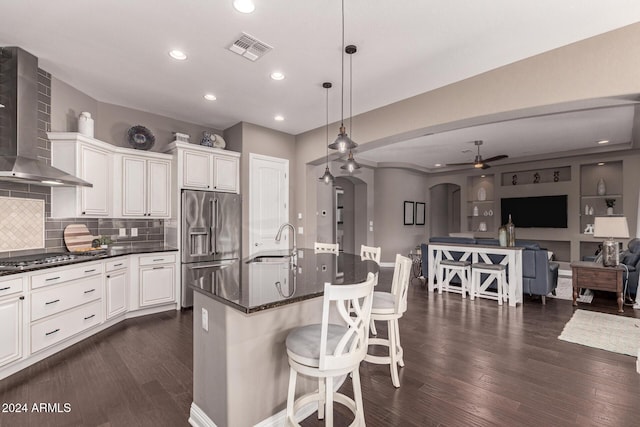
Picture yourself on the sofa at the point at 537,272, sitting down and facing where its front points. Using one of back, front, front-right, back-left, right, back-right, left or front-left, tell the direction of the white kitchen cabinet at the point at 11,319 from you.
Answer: back

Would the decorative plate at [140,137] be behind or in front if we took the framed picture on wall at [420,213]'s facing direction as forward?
in front

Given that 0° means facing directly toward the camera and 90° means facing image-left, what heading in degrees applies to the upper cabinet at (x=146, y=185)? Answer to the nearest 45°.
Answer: approximately 0°

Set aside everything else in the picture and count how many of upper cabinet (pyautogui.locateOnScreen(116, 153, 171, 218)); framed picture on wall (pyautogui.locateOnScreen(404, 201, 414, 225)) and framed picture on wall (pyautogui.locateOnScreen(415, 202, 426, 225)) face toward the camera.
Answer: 3

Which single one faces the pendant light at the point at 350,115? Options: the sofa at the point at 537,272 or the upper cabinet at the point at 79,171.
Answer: the upper cabinet

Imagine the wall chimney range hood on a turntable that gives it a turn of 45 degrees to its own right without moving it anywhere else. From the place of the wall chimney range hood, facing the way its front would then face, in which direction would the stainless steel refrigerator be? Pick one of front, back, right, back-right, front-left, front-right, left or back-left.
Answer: left

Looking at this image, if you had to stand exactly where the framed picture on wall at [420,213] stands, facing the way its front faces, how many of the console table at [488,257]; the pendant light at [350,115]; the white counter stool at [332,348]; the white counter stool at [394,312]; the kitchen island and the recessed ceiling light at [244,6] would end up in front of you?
6

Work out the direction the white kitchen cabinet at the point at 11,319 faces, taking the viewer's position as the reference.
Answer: facing the viewer and to the right of the viewer

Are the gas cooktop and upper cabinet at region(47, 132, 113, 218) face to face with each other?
no

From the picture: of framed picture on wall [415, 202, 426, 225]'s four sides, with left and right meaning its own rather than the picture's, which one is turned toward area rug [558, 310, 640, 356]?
front

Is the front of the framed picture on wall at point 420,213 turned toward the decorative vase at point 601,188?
no

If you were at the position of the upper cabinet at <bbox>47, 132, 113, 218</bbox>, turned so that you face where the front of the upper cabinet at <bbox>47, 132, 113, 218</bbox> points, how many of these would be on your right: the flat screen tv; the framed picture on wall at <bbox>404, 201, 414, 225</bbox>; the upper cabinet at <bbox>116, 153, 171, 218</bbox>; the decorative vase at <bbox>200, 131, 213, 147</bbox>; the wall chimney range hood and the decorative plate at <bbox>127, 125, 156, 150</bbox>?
1

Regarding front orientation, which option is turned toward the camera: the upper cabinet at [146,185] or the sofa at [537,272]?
the upper cabinet

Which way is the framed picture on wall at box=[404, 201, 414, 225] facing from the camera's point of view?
toward the camera

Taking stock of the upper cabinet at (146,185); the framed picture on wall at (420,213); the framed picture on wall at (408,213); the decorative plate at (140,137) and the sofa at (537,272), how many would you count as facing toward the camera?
4

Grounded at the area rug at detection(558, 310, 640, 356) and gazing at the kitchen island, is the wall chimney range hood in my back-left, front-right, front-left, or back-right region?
front-right

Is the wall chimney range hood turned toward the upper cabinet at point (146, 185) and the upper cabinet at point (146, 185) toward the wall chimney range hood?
no

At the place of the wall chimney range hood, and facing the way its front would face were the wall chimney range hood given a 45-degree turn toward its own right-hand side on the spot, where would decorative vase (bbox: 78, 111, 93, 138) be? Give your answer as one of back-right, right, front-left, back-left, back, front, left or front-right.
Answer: back-left
